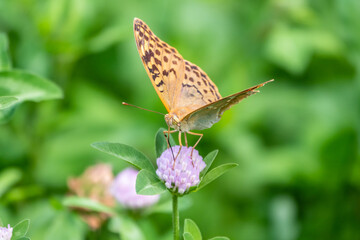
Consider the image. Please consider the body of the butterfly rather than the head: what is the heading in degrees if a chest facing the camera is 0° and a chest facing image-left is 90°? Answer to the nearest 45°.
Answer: approximately 45°

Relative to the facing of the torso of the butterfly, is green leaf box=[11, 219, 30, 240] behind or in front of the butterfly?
in front
